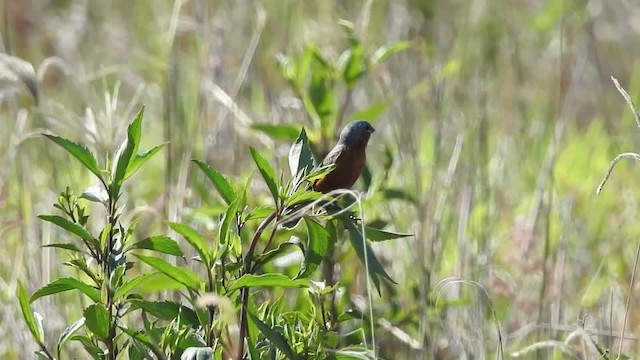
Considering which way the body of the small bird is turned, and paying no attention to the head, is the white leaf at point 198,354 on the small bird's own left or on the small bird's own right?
on the small bird's own right
